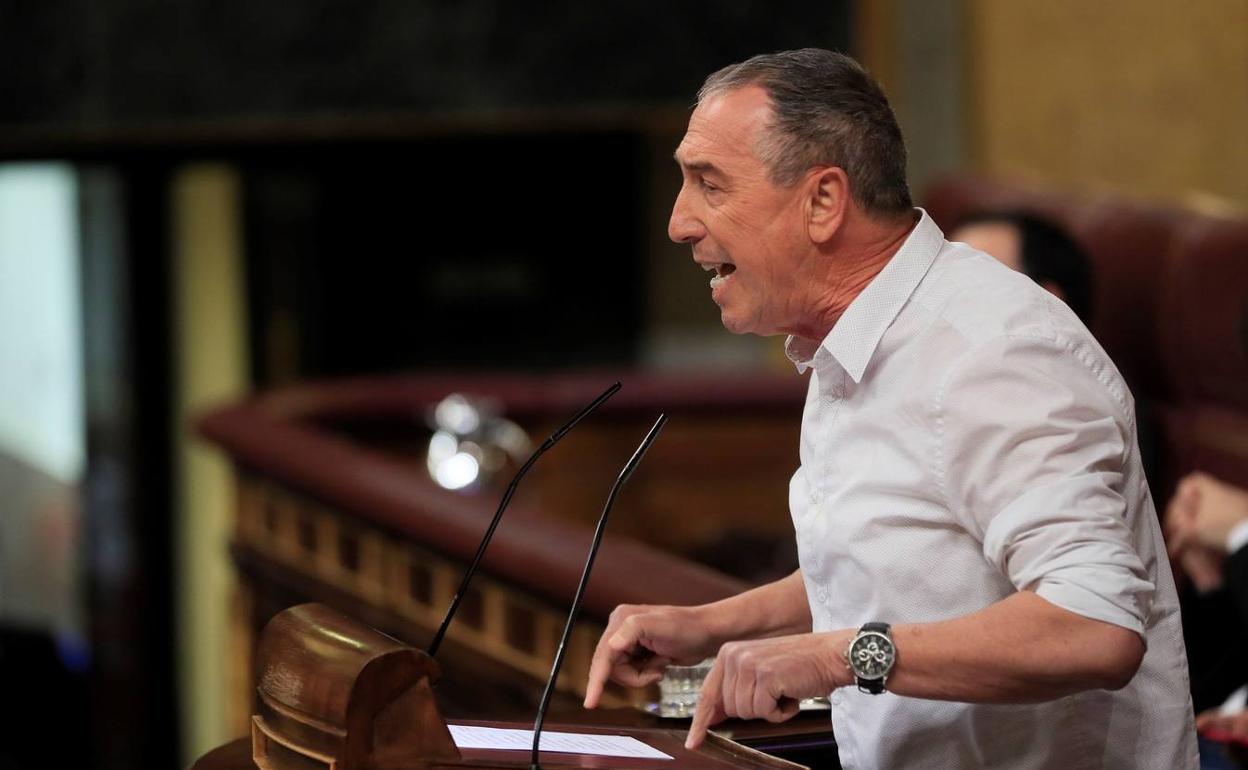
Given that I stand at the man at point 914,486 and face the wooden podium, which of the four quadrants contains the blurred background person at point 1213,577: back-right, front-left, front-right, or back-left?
back-right

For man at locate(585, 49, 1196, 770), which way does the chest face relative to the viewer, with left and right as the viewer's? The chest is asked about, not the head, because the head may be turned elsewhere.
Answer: facing to the left of the viewer

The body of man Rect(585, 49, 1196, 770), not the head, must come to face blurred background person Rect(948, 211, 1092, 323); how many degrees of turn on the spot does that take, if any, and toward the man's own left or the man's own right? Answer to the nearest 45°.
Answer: approximately 90° to the man's own right

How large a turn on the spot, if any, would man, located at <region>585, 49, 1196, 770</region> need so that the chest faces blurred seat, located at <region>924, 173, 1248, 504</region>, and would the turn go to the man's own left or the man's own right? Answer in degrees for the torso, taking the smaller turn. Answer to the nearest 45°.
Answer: approximately 90° to the man's own right
